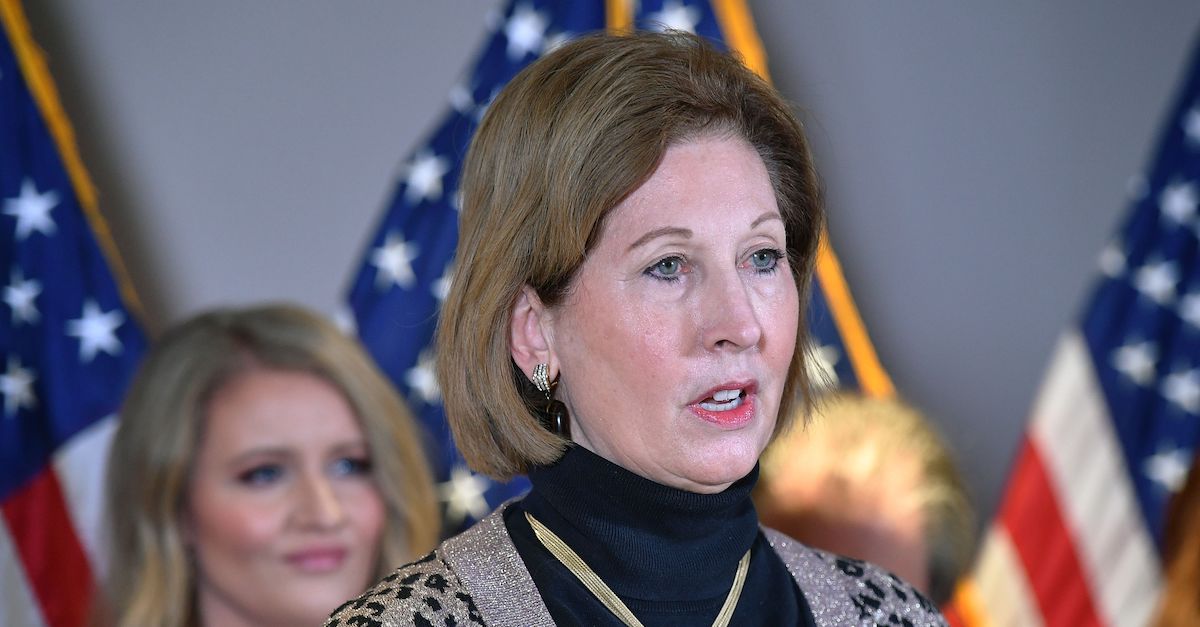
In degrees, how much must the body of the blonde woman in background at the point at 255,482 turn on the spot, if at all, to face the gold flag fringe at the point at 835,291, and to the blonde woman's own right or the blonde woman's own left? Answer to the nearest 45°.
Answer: approximately 45° to the blonde woman's own left

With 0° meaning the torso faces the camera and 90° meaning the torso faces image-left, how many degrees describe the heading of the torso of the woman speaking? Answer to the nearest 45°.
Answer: approximately 315°

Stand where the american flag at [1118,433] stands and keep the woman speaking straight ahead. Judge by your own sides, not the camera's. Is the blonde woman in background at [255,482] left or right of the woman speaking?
right
